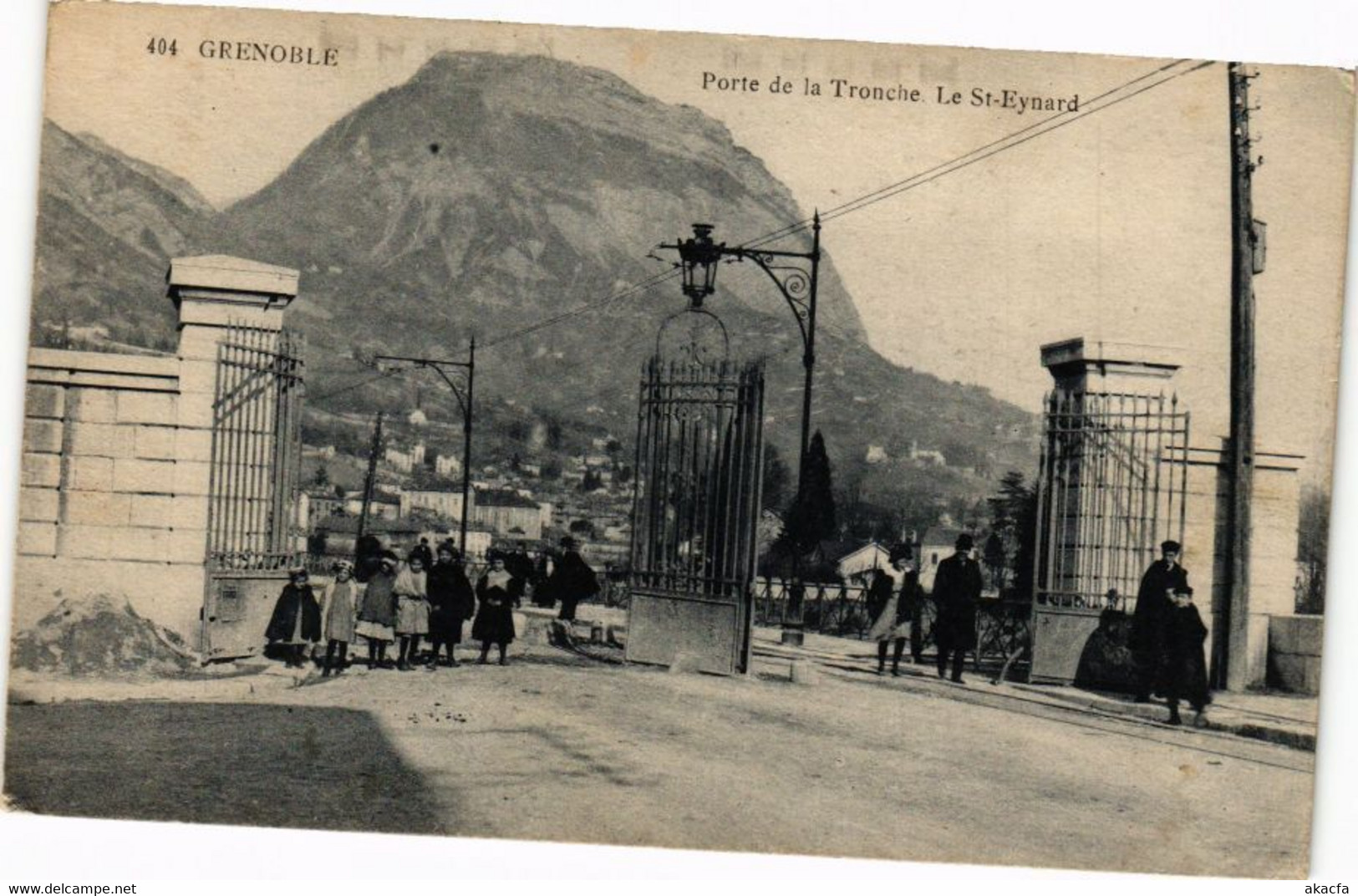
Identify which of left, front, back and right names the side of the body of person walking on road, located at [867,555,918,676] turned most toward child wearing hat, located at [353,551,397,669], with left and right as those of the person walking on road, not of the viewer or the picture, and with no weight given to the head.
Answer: right

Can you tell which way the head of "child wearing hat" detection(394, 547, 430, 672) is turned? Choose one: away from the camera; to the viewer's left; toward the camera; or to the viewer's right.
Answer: toward the camera

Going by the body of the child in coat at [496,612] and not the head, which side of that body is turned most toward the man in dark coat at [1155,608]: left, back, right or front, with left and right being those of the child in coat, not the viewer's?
left

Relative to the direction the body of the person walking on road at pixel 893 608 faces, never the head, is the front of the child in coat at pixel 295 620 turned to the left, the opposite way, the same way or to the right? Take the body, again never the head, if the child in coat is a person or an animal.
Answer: the same way

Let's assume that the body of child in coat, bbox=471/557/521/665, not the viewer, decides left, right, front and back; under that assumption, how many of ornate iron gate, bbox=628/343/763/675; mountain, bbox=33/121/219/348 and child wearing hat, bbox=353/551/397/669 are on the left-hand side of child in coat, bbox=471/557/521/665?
1

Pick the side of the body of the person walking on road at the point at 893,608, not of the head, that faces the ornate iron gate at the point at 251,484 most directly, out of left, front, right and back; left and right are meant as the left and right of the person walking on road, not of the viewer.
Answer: right

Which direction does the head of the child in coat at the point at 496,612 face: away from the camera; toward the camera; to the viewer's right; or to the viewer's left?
toward the camera

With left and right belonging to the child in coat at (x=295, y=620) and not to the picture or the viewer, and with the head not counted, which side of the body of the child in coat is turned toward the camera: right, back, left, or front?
front

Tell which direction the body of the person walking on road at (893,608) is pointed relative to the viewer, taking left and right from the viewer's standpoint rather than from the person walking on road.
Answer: facing the viewer

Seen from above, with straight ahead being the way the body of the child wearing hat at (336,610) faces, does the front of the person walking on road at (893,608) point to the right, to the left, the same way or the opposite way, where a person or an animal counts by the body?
the same way

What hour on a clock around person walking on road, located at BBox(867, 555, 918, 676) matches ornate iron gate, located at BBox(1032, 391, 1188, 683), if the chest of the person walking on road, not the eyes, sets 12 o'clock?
The ornate iron gate is roughly at 9 o'clock from the person walking on road.

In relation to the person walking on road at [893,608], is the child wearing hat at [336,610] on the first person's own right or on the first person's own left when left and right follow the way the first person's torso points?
on the first person's own right

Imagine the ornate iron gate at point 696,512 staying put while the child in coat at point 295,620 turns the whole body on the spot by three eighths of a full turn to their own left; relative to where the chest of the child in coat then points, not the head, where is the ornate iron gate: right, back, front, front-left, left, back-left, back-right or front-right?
front-right
